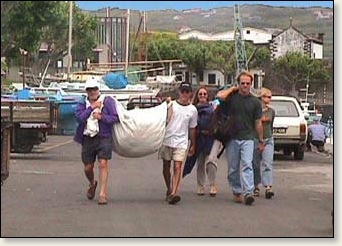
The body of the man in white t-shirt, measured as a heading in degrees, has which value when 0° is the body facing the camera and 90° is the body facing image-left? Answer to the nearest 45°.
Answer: approximately 0°

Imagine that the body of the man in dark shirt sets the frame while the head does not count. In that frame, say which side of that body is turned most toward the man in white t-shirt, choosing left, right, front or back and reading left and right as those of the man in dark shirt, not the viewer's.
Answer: right

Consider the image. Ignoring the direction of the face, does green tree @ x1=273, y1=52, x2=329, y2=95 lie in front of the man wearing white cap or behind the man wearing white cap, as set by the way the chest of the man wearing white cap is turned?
behind

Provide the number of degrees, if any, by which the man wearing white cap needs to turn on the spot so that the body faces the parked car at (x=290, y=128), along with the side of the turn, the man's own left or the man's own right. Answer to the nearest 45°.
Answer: approximately 135° to the man's own left
